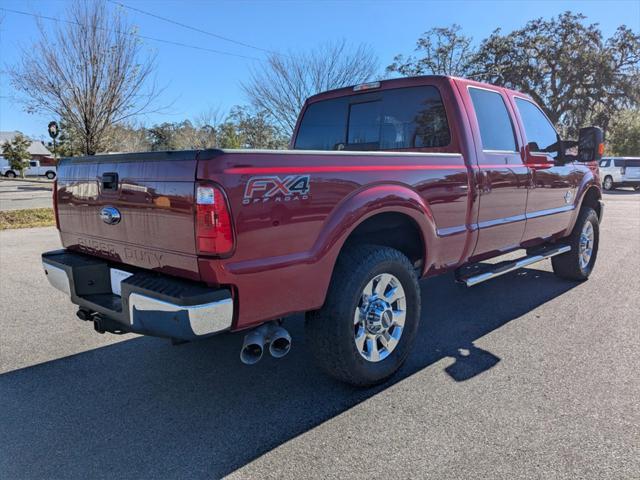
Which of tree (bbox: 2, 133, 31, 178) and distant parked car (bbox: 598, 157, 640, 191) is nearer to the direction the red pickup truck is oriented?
the distant parked car

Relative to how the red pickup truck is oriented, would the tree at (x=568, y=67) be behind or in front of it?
in front

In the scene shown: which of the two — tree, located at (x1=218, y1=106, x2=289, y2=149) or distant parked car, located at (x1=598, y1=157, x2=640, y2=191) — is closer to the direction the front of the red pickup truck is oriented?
the distant parked car

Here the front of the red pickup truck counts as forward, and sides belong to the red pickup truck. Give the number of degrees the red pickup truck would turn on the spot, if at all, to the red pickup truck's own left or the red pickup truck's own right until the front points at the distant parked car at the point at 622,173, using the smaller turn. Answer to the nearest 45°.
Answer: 0° — it already faces it

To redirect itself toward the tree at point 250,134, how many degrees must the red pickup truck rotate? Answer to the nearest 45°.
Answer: approximately 45° to its left

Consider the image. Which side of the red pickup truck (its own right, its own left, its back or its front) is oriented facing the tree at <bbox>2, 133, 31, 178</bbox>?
left

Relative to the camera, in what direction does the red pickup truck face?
facing away from the viewer and to the right of the viewer
